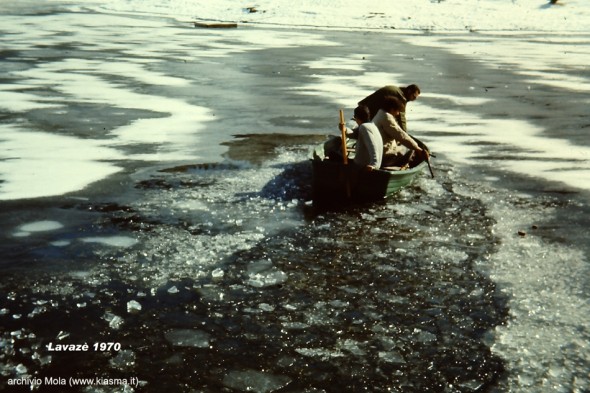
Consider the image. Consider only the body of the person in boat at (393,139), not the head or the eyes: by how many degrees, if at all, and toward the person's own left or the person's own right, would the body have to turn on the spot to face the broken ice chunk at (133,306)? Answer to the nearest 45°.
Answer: approximately 135° to the person's own right

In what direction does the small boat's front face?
to the viewer's right

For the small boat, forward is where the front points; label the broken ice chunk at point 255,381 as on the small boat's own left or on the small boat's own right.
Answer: on the small boat's own right

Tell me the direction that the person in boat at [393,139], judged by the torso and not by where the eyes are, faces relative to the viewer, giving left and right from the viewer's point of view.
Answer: facing to the right of the viewer

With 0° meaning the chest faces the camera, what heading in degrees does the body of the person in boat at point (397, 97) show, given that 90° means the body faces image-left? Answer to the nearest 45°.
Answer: approximately 270°
